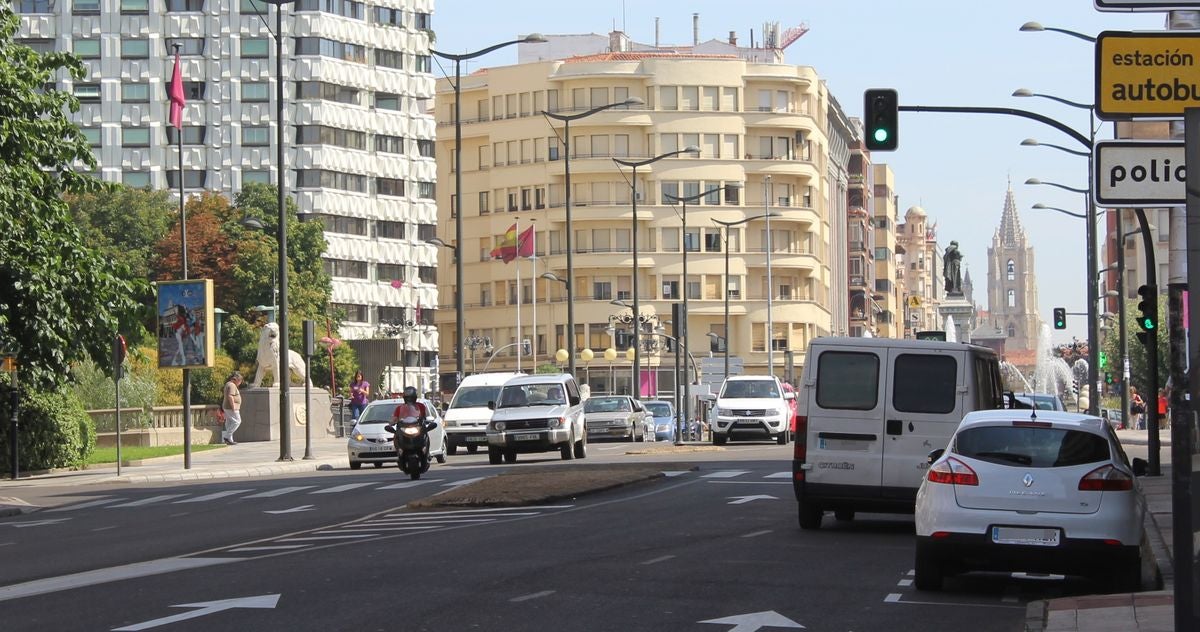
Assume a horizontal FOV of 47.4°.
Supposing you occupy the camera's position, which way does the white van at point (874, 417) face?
facing away from the viewer

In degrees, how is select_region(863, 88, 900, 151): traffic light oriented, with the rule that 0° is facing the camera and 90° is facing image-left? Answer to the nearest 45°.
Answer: approximately 0°

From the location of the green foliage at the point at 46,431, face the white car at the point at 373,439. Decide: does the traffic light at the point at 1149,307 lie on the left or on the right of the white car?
right

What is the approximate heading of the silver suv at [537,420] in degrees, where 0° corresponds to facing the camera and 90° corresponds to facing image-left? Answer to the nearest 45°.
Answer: approximately 0°

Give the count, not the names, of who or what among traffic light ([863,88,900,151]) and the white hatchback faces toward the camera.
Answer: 1

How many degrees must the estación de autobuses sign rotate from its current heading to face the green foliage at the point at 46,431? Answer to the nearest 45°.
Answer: approximately 135° to its right

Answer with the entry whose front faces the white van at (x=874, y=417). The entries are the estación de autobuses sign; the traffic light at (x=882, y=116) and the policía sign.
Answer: the traffic light

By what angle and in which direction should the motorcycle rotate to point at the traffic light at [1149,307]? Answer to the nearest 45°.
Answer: approximately 45° to its left

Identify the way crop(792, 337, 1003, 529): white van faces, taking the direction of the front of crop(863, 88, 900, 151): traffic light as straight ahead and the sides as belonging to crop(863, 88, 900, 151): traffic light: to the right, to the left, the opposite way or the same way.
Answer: the opposite way

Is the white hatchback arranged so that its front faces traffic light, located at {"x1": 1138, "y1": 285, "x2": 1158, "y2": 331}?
yes

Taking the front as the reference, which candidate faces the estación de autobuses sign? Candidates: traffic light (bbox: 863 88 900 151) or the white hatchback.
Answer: the traffic light

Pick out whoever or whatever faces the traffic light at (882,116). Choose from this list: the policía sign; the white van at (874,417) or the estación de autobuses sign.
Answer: the white van
